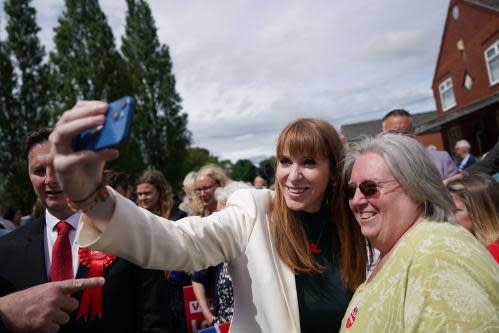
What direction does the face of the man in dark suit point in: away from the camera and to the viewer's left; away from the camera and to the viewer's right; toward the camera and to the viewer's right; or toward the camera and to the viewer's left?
toward the camera and to the viewer's right

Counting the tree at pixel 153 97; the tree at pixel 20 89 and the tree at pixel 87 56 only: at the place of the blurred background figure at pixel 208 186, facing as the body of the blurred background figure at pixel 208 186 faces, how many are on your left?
0

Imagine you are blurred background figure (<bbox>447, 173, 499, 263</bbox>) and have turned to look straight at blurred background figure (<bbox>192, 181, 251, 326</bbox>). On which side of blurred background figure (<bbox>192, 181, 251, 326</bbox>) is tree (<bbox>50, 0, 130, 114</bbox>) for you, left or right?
right

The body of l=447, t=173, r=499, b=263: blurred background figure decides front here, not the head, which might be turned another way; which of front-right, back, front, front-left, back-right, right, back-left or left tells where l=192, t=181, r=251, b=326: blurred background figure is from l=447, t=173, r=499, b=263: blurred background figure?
front

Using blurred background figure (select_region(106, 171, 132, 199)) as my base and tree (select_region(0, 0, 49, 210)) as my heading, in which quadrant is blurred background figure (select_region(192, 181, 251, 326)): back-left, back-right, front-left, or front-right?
back-right

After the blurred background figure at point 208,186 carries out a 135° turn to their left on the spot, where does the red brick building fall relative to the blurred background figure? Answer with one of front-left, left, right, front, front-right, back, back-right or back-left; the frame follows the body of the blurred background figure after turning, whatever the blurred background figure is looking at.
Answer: front-left

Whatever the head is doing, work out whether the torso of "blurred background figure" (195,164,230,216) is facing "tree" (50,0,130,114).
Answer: no

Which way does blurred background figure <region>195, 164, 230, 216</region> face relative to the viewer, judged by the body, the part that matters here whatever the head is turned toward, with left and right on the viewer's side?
facing the viewer and to the left of the viewer

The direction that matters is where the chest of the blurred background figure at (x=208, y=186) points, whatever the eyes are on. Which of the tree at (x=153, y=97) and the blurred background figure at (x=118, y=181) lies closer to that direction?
the blurred background figure
